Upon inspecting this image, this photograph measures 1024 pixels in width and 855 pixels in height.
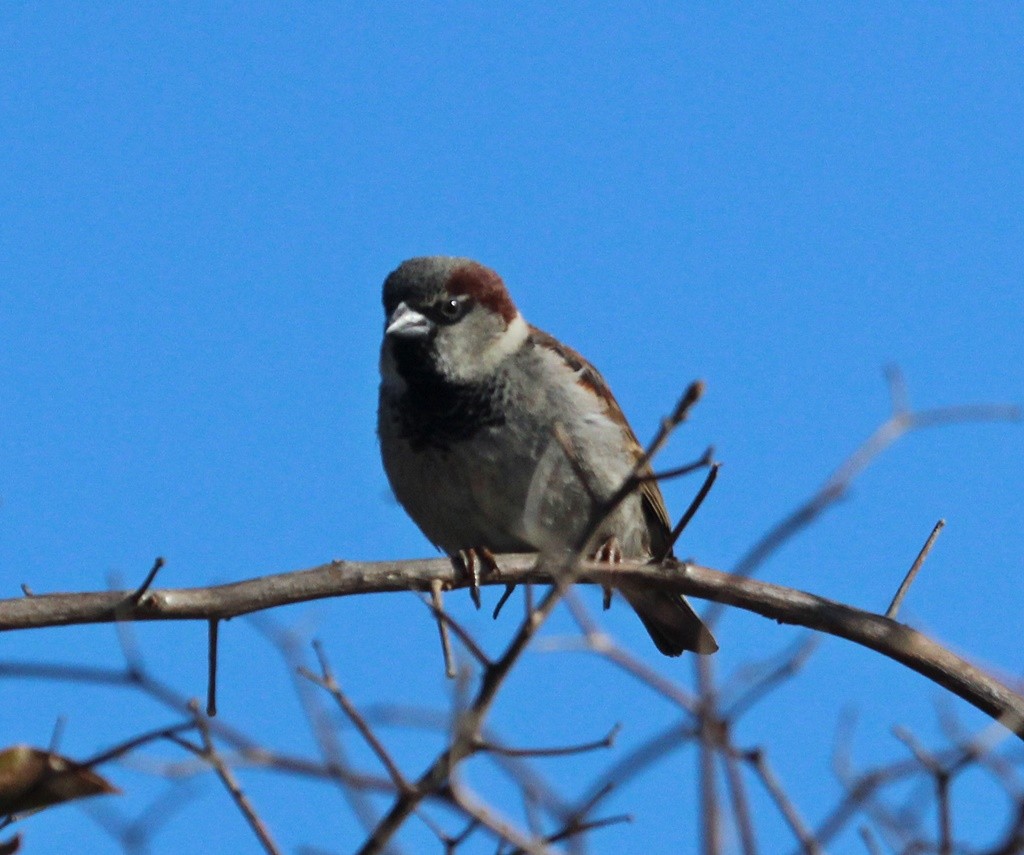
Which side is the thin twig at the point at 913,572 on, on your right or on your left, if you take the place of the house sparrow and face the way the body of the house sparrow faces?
on your left

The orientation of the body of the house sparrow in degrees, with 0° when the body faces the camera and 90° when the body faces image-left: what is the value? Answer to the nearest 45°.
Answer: approximately 45°

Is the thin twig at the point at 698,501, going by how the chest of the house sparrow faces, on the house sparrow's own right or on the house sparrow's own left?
on the house sparrow's own left
